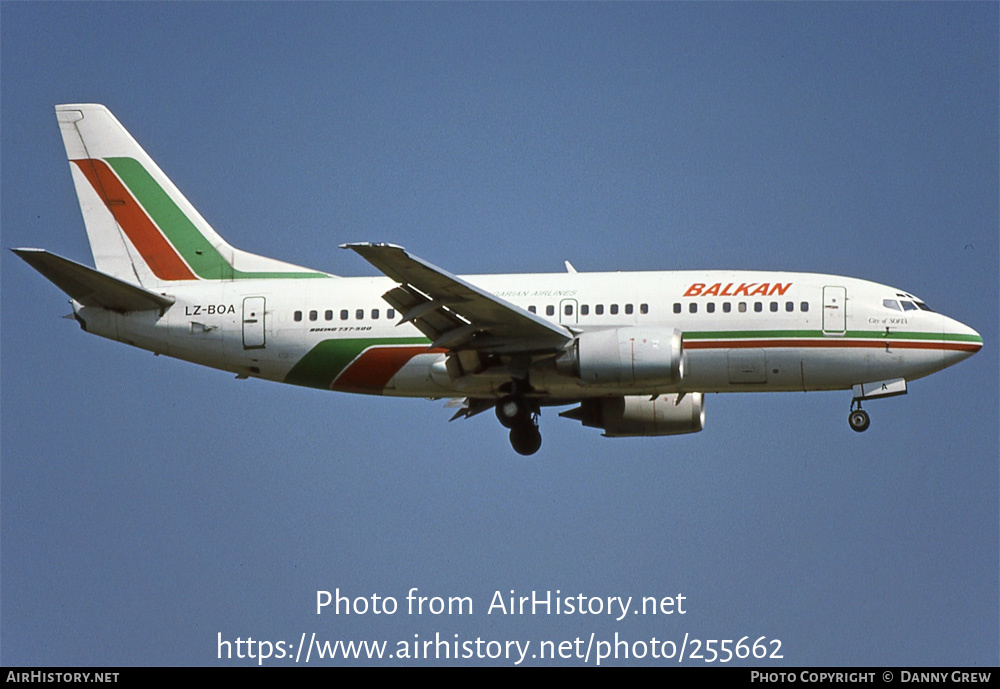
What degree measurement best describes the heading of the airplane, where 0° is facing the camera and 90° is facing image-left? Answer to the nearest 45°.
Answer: approximately 270°
